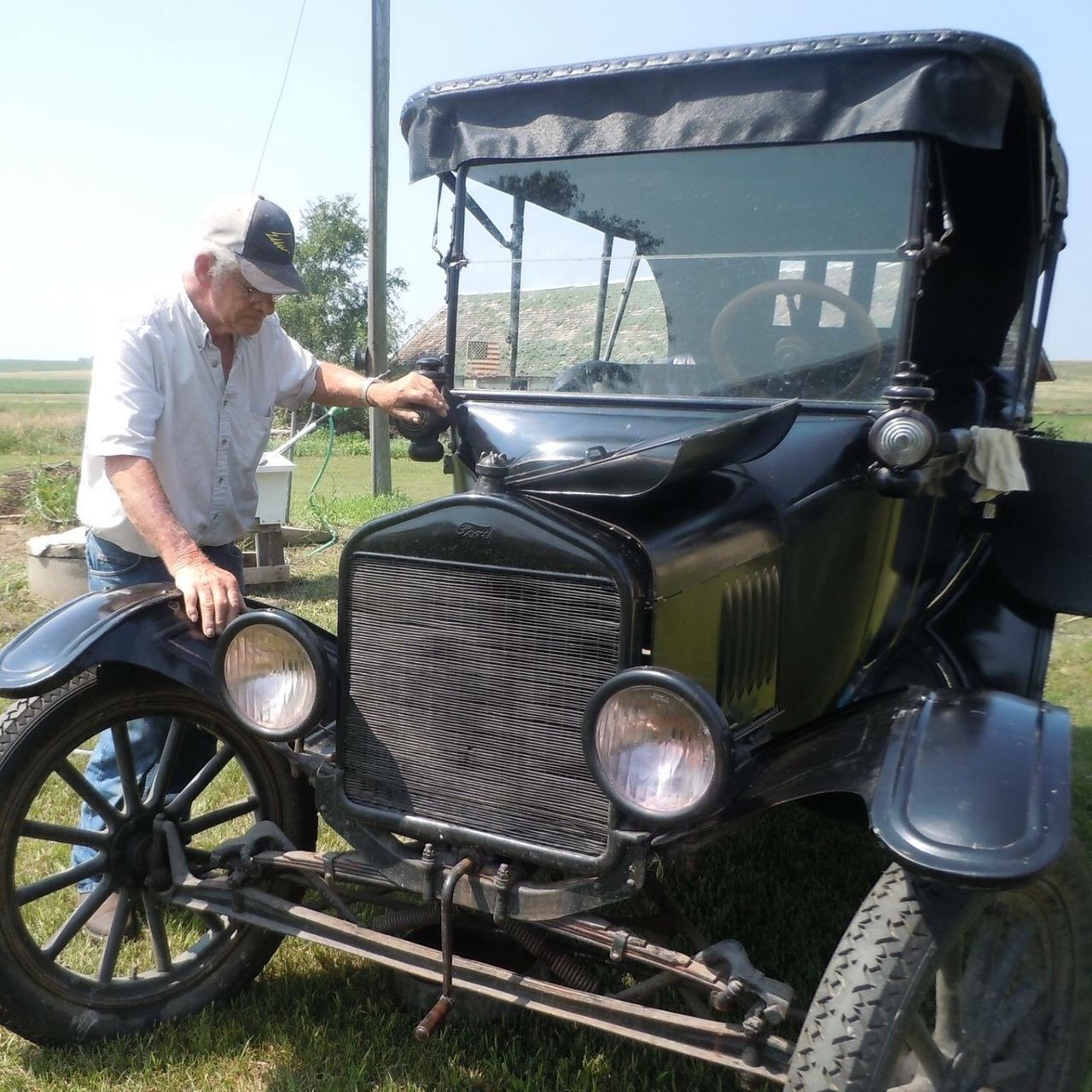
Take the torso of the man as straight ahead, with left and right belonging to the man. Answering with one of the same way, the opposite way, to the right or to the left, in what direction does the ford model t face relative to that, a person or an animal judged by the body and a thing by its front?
to the right

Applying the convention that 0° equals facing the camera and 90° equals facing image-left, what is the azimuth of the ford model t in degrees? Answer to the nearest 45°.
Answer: approximately 45°

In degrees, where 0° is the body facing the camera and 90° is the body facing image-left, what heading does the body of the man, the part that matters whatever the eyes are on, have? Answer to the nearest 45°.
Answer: approximately 315°

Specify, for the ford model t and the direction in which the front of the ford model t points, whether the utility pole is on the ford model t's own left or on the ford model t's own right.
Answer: on the ford model t's own right

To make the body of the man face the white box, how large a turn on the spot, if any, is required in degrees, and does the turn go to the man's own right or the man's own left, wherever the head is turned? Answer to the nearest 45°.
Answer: approximately 135° to the man's own left

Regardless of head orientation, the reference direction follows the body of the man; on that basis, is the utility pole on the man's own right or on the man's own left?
on the man's own left

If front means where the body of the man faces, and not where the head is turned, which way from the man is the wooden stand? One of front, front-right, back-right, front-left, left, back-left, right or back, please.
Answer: back-left

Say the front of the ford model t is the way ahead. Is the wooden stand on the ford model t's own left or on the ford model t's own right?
on the ford model t's own right

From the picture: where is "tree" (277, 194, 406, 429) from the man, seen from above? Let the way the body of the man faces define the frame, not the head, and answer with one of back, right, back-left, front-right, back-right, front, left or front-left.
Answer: back-left
